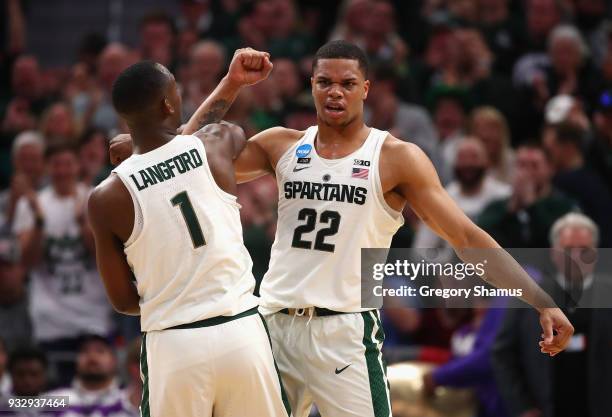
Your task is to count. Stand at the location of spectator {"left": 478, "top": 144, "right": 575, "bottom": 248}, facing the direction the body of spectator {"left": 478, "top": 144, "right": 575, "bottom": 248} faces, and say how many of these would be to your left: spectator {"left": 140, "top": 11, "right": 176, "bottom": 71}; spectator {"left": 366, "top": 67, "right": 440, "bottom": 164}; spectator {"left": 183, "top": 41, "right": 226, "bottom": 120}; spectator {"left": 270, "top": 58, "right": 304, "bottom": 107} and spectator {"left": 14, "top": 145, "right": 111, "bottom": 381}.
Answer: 0

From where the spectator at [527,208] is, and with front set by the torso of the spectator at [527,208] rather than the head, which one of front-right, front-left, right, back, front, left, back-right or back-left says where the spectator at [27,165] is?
right

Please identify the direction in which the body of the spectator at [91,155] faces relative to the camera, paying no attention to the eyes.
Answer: toward the camera

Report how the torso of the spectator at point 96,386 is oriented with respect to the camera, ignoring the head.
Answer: toward the camera

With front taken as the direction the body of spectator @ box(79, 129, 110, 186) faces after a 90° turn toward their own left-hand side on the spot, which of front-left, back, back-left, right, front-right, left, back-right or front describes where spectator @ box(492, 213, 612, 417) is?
front-right

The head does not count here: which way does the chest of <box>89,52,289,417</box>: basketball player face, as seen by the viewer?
away from the camera

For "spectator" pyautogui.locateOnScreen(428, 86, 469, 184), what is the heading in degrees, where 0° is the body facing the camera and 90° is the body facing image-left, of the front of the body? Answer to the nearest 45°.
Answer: approximately 0°

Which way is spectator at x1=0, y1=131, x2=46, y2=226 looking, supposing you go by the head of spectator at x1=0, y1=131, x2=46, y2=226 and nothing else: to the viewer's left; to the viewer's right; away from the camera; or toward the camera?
toward the camera

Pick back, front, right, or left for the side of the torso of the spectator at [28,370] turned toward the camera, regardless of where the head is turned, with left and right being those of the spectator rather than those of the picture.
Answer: front

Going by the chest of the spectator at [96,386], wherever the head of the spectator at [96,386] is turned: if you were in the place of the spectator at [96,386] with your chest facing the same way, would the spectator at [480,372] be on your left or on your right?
on your left

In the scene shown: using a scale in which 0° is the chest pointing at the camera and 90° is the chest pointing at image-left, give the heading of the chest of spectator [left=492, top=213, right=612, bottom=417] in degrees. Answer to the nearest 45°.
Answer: approximately 0°

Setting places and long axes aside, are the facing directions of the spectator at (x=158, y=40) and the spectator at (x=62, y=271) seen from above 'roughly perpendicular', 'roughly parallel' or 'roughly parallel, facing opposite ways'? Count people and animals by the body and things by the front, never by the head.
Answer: roughly parallel

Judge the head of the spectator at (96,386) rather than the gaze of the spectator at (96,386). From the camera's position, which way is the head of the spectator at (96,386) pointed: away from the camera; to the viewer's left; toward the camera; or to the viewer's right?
toward the camera
